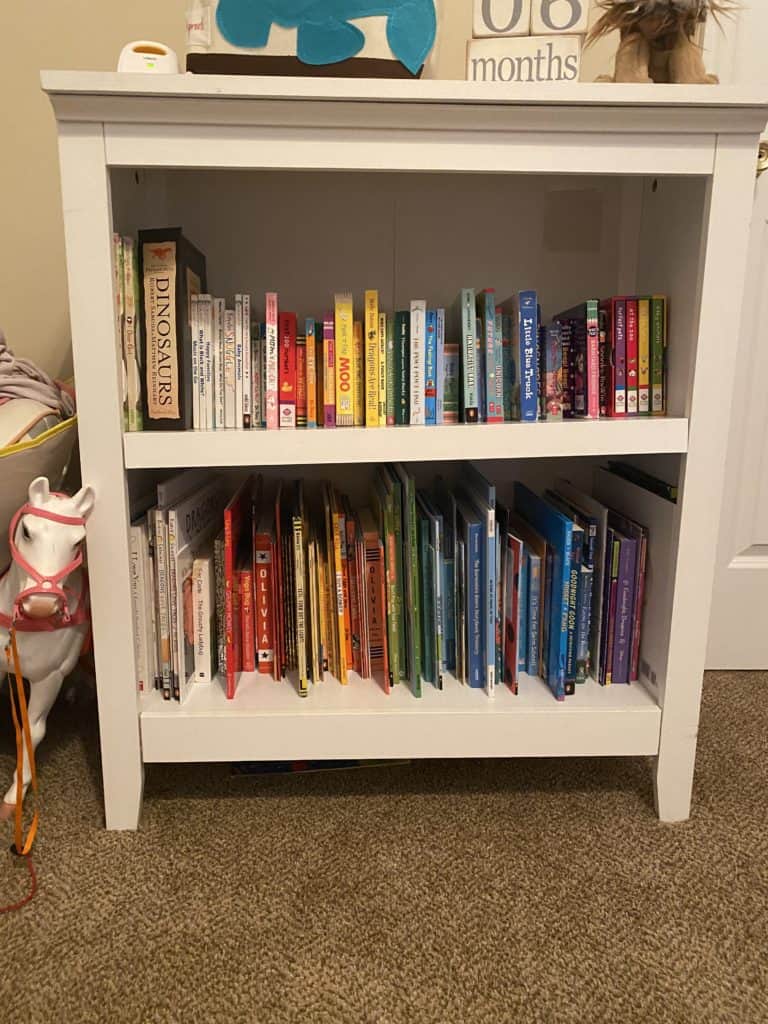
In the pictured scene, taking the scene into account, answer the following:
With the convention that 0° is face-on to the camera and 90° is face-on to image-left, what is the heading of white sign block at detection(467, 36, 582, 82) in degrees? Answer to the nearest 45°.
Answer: approximately 0°

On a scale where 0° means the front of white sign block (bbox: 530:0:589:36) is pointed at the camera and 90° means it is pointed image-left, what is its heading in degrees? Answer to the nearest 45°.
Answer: approximately 0°

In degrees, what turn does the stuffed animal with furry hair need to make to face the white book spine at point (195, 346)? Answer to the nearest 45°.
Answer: approximately 45° to its right

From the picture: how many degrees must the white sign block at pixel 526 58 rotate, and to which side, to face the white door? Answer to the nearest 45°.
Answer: approximately 135° to its left
